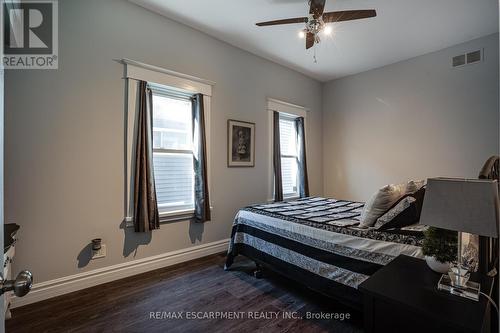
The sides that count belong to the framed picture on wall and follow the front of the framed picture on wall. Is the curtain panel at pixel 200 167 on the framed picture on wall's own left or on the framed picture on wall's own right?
on the framed picture on wall's own right

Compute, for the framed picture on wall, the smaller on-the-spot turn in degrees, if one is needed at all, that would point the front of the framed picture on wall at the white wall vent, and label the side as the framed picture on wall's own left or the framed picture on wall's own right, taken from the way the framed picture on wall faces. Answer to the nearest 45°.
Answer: approximately 45° to the framed picture on wall's own left

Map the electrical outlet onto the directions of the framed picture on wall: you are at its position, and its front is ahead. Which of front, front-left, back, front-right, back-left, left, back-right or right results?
right

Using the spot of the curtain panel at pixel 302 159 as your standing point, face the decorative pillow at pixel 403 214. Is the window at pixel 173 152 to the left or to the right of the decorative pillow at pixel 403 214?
right

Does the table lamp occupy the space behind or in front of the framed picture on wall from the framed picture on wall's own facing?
in front

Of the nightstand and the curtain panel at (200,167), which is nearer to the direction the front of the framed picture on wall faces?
the nightstand

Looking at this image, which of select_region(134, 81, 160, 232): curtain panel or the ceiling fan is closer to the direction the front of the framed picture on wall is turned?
the ceiling fan

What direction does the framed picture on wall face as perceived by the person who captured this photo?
facing the viewer and to the right of the viewer

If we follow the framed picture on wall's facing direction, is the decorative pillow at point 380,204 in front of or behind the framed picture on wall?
in front

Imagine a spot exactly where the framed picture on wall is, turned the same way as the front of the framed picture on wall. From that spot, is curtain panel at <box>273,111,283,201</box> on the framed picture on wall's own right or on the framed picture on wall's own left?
on the framed picture on wall's own left

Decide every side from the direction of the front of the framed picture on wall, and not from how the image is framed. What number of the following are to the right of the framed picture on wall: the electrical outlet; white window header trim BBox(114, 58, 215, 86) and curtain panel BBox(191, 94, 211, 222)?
3

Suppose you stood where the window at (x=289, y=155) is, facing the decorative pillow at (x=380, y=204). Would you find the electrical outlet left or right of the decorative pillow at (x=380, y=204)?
right

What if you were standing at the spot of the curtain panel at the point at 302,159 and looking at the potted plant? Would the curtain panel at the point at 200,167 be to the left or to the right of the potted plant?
right

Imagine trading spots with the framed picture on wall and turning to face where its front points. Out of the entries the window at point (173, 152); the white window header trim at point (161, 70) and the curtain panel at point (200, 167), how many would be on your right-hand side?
3

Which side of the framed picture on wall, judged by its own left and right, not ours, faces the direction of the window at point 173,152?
right

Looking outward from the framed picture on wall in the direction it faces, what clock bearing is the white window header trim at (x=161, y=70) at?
The white window header trim is roughly at 3 o'clock from the framed picture on wall.

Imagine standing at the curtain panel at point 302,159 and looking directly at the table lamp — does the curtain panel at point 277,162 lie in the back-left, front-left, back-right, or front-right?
front-right

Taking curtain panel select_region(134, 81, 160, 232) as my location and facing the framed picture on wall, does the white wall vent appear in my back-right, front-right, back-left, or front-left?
front-right
